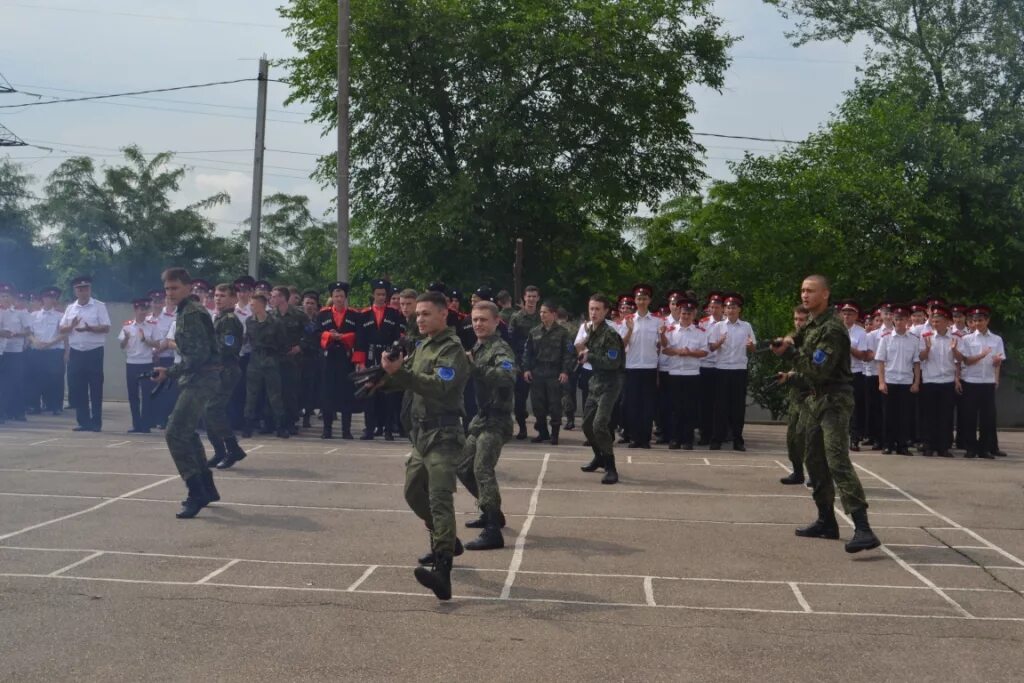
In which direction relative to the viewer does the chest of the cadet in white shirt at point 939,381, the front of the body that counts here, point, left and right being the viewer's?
facing the viewer

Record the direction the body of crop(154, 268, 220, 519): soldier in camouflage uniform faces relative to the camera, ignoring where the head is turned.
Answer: to the viewer's left

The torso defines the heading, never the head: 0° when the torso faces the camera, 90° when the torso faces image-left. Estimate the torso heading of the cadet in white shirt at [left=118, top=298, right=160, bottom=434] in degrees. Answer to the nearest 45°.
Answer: approximately 0°

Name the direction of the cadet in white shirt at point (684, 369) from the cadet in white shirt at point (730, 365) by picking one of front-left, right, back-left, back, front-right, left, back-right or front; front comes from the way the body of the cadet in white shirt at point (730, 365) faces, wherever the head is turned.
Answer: right

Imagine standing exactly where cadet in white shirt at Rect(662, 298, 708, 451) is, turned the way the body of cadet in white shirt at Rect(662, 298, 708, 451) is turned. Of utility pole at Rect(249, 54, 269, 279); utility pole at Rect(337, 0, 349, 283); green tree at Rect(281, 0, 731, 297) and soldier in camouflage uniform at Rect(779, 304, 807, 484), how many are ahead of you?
1

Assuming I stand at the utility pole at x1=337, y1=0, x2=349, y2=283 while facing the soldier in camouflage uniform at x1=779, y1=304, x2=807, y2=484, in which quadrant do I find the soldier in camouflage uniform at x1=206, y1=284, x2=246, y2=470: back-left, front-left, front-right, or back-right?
front-right

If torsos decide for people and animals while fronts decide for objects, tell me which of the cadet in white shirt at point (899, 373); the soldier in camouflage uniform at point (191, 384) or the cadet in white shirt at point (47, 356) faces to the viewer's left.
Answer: the soldier in camouflage uniform

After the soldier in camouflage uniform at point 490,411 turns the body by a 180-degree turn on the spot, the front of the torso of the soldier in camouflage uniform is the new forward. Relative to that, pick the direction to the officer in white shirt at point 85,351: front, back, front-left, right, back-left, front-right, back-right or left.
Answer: left

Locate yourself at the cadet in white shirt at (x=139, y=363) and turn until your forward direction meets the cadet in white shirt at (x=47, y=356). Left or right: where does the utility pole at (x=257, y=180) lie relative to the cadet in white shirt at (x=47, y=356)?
right

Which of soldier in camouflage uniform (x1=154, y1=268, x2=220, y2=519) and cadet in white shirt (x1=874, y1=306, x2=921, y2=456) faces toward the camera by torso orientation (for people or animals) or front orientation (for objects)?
the cadet in white shirt

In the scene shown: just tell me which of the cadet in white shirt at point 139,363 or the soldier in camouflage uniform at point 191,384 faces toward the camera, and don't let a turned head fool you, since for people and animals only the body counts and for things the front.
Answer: the cadet in white shirt

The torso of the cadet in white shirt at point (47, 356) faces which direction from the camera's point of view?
toward the camera

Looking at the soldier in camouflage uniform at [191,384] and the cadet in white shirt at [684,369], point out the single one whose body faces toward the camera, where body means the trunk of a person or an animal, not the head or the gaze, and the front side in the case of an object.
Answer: the cadet in white shirt

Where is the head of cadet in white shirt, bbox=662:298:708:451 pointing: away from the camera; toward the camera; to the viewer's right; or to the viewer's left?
toward the camera

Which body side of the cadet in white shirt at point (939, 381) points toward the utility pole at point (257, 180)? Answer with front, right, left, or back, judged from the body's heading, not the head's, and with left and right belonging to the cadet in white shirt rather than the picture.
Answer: right

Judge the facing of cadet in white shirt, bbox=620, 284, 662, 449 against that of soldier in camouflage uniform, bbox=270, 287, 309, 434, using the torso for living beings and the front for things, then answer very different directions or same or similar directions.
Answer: same or similar directions

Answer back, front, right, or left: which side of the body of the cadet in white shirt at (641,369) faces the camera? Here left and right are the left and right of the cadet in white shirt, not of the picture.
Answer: front

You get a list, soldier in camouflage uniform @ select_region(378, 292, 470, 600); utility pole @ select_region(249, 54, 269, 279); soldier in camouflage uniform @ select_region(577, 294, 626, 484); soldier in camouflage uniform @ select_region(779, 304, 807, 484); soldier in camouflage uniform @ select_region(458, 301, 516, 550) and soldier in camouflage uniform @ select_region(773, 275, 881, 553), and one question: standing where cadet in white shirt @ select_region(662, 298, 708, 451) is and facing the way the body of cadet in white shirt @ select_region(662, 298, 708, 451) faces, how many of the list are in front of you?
5

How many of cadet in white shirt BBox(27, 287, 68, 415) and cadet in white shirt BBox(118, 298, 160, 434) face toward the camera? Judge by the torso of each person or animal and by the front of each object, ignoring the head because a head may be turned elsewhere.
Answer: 2
